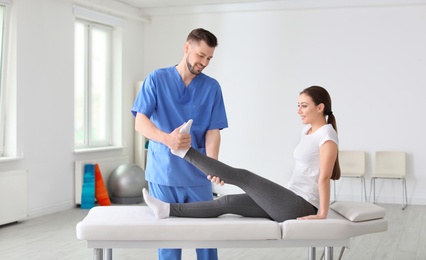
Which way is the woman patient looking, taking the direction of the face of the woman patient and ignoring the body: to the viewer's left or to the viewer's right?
to the viewer's left

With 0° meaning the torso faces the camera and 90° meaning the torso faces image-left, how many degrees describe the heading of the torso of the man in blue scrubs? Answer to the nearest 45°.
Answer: approximately 0°

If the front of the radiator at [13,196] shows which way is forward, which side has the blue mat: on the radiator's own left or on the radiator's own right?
on the radiator's own left

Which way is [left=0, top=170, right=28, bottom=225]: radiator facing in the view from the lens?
facing the viewer and to the right of the viewer

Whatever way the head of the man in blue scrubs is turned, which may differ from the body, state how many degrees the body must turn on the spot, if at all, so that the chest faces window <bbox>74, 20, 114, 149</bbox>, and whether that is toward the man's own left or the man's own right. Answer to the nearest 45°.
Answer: approximately 180°

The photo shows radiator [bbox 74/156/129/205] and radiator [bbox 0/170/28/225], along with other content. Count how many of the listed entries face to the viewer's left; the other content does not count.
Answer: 0

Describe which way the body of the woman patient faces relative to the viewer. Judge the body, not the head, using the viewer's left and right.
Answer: facing to the left of the viewer

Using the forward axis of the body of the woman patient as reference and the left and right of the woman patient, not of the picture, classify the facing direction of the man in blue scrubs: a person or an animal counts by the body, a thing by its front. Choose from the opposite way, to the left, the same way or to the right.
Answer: to the left

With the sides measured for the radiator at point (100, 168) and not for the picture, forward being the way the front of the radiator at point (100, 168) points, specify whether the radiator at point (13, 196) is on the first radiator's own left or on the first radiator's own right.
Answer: on the first radiator's own right

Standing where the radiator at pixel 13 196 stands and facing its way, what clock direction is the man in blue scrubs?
The man in blue scrubs is roughly at 1 o'clock from the radiator.

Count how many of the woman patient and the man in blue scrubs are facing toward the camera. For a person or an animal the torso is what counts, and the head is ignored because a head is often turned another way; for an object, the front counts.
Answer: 1

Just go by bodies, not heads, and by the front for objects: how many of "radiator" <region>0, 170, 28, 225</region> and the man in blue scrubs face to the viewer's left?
0
